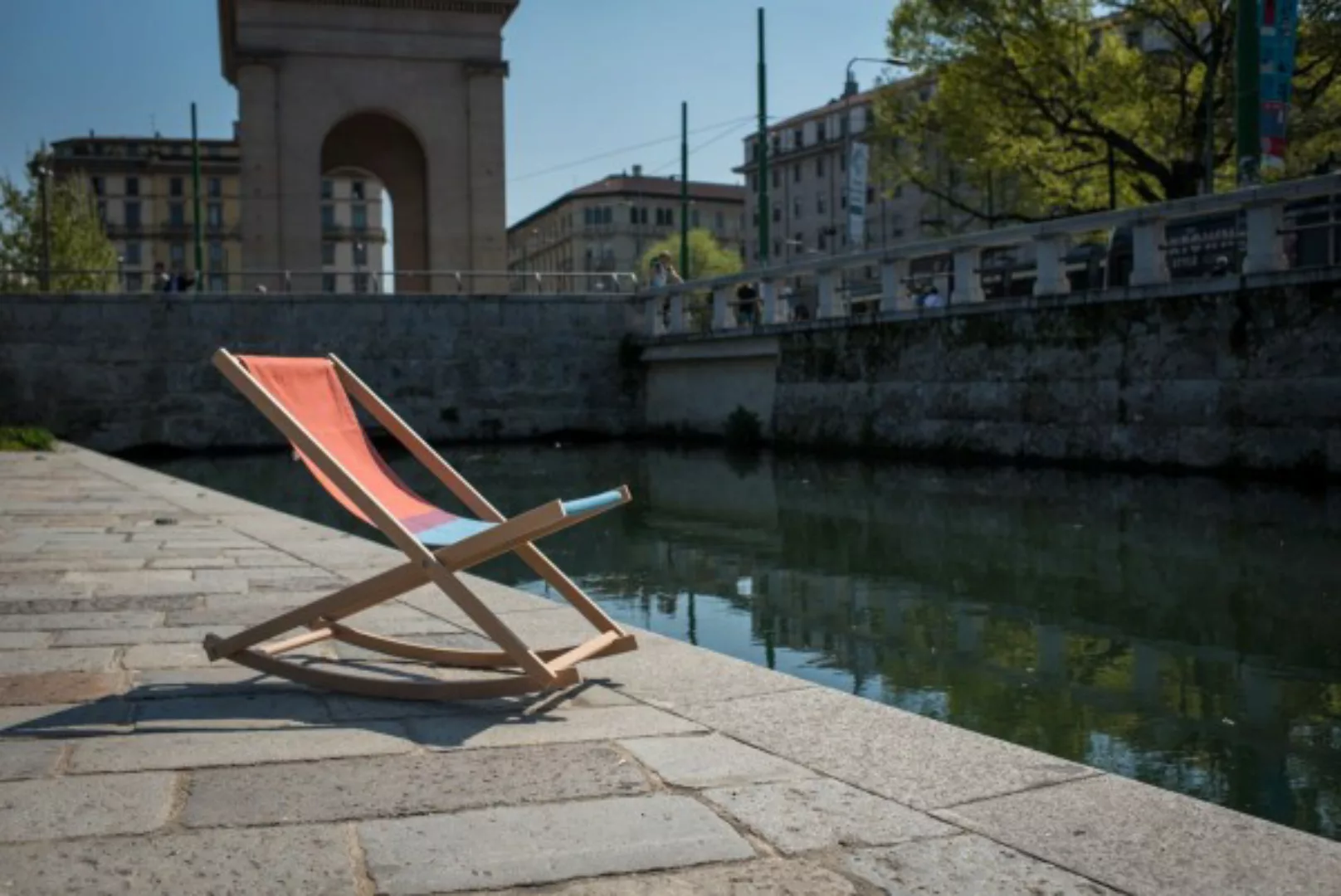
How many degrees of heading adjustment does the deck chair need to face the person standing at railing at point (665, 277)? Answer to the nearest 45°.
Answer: approximately 135° to its left

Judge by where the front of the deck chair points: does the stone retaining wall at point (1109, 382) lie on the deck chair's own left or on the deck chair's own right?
on the deck chair's own left

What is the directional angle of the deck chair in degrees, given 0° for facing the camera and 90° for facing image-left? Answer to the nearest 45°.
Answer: approximately 315°

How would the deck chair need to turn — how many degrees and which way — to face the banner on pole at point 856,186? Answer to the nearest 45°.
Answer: approximately 135° to its left

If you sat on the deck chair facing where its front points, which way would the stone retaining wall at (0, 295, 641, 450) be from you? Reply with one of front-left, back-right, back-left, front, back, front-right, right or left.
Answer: back-left

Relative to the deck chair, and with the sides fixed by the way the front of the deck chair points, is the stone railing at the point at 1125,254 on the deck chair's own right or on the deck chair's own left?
on the deck chair's own left

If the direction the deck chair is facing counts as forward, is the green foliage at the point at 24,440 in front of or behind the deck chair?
behind

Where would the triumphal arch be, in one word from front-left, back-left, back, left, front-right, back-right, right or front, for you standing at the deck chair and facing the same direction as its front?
back-left

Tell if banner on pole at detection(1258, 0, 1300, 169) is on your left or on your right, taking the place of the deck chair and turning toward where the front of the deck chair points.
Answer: on your left
